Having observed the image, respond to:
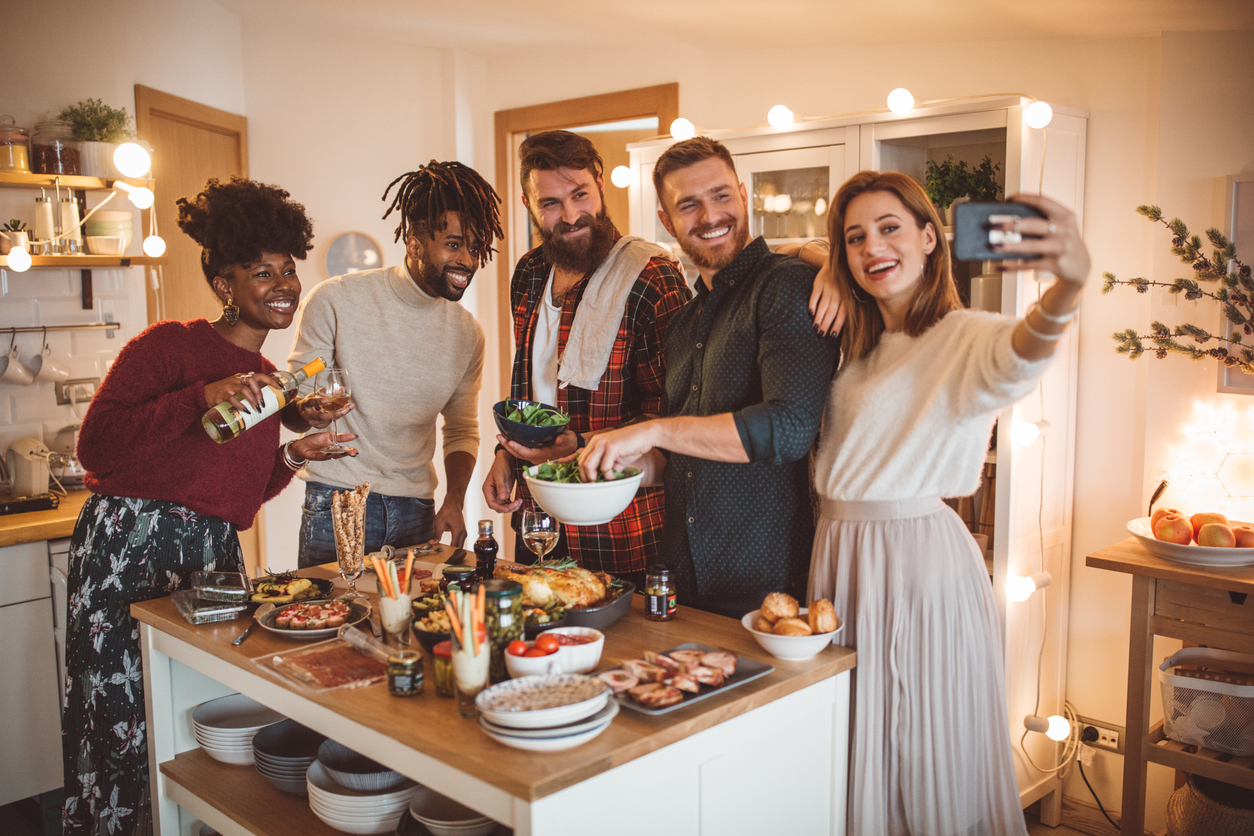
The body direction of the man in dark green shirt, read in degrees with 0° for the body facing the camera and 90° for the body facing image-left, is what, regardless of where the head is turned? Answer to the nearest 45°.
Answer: approximately 45°

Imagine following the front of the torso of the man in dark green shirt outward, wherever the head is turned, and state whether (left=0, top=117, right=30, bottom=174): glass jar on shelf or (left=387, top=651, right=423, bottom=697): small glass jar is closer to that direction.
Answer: the small glass jar

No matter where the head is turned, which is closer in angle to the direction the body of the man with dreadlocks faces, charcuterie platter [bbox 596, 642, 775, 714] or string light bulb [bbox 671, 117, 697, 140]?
the charcuterie platter

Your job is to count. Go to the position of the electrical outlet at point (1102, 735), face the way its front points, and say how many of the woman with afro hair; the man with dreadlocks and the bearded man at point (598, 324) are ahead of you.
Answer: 3

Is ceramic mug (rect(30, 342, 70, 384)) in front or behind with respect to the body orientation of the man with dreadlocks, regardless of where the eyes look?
behind

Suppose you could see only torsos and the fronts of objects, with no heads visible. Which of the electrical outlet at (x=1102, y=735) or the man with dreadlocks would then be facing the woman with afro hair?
the electrical outlet

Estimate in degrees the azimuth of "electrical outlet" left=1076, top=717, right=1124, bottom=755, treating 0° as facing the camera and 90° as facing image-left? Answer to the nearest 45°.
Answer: approximately 45°

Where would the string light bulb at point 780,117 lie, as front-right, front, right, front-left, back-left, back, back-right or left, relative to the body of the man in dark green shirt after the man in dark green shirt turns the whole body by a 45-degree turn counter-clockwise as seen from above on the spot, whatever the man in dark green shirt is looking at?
back

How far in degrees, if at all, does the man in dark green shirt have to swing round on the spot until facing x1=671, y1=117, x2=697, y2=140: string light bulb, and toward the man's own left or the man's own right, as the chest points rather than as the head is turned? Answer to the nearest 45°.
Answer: approximately 135° to the man's own right
